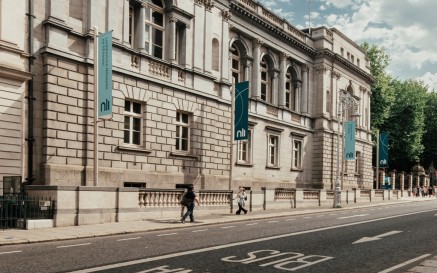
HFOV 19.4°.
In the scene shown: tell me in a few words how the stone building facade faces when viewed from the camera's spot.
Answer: facing the viewer and to the right of the viewer

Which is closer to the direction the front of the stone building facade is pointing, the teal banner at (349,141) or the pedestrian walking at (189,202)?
the pedestrian walking

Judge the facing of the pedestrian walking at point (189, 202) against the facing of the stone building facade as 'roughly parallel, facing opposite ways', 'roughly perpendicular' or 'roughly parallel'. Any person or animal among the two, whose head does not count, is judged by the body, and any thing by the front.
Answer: roughly perpendicular
